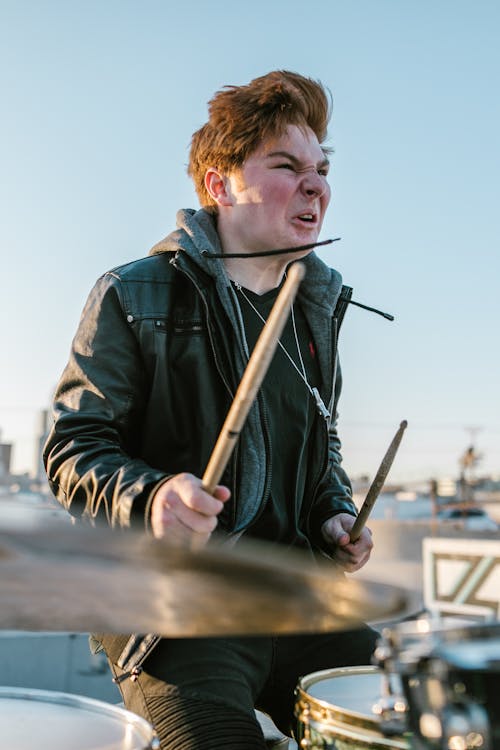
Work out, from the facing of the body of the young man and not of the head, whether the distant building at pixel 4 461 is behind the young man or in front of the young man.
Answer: behind

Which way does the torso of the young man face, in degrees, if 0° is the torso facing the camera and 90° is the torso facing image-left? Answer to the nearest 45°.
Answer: approximately 315°

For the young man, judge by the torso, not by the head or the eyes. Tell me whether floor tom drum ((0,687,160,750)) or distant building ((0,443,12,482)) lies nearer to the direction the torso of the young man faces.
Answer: the floor tom drum

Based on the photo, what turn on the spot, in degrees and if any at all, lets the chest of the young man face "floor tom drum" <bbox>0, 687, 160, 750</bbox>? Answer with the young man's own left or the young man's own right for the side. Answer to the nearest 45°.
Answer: approximately 45° to the young man's own right

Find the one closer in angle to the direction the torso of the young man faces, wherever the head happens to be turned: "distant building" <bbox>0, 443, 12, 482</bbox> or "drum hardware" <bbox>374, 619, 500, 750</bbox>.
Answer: the drum hardware

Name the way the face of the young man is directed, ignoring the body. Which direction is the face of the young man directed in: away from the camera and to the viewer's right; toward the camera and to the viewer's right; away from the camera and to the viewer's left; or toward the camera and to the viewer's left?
toward the camera and to the viewer's right

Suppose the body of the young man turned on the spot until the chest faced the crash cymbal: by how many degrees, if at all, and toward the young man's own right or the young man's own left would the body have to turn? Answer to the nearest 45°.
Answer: approximately 45° to the young man's own right
